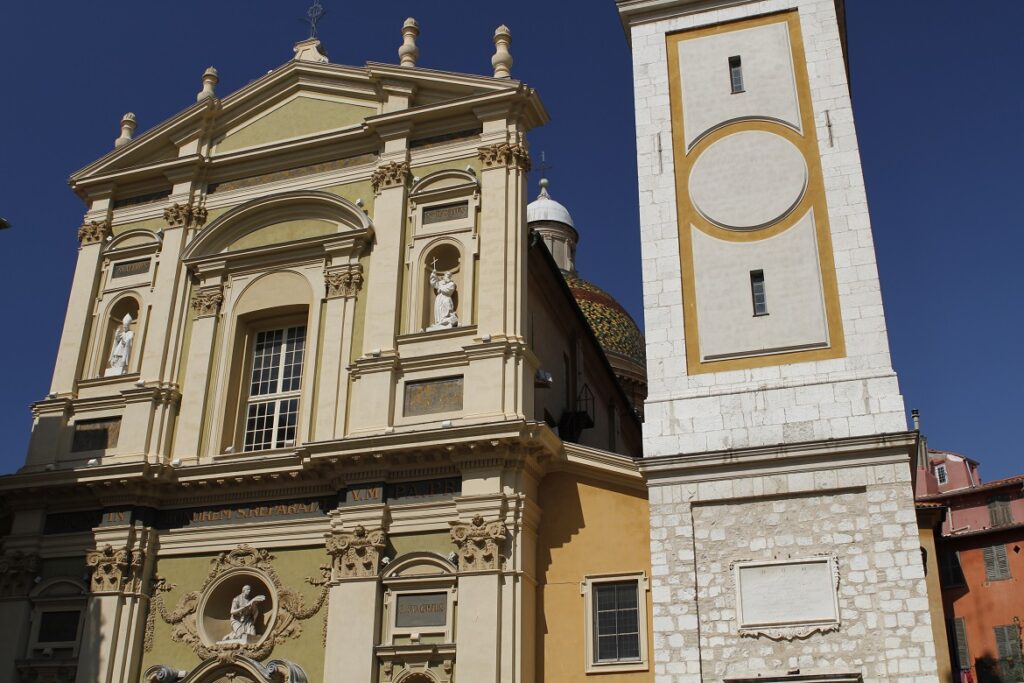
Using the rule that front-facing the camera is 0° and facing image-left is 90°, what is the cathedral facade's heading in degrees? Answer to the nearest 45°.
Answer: approximately 45°
